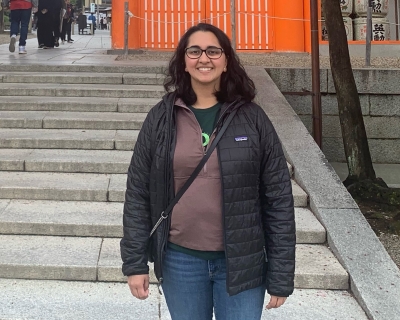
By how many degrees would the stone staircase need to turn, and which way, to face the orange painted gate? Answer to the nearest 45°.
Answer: approximately 180°

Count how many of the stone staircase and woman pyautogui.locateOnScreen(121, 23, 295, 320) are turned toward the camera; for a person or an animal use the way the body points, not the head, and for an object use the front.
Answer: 2

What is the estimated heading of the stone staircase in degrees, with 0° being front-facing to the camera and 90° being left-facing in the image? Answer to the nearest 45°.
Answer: approximately 0°

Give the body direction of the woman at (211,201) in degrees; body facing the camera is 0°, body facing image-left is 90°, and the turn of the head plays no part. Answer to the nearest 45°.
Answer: approximately 0°

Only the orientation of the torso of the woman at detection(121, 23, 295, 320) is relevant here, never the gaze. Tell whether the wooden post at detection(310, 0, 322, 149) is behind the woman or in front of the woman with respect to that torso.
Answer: behind
